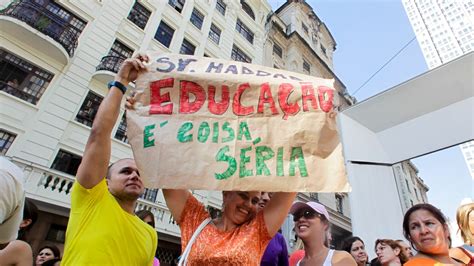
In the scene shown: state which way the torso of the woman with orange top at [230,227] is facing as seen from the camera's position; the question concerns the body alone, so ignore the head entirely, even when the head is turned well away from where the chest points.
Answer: toward the camera

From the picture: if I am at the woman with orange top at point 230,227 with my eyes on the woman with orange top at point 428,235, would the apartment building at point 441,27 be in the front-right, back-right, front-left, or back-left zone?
front-left

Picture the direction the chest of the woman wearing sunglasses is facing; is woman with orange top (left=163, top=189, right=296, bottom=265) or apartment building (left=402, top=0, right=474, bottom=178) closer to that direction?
the woman with orange top
